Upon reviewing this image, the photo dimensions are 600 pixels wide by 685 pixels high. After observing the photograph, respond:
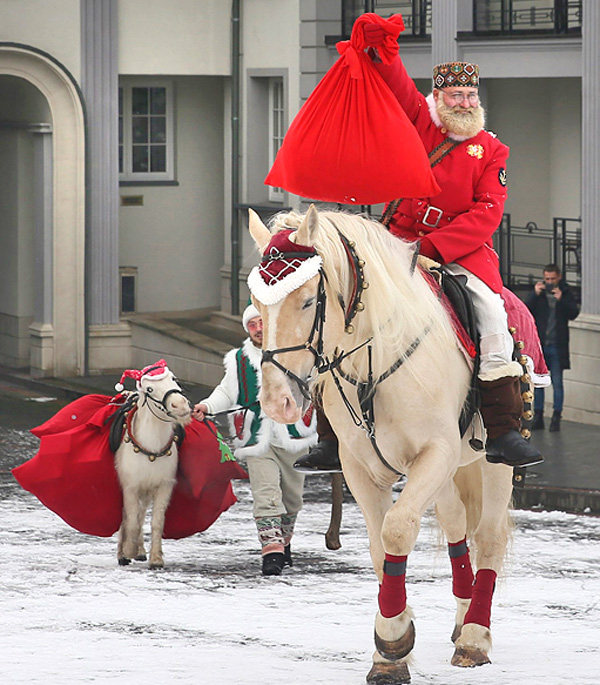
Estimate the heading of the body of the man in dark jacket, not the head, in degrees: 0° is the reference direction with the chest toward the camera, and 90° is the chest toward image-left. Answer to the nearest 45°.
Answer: approximately 0°

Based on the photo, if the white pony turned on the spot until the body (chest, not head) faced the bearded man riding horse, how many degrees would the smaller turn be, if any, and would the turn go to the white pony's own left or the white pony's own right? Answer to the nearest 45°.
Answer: approximately 45° to the white pony's own left

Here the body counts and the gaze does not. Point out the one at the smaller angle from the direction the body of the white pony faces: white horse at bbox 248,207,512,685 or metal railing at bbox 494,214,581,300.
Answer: the white horse

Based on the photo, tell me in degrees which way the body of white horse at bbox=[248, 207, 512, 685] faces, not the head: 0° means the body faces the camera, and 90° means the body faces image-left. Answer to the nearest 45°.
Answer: approximately 45°

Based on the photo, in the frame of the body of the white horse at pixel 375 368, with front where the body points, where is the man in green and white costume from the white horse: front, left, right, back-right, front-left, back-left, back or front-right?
back-right

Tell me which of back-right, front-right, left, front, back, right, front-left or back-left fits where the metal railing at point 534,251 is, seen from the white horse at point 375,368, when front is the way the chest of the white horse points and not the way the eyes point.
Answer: back-right

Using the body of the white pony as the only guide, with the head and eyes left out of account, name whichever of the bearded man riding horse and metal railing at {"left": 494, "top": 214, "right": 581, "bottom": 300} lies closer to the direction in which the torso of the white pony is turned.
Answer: the bearded man riding horse
